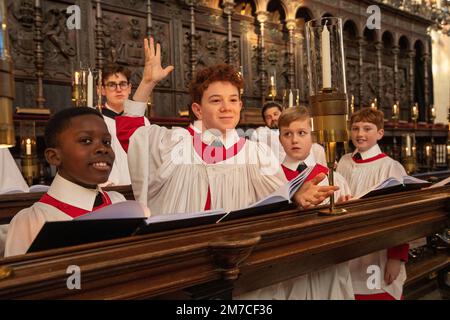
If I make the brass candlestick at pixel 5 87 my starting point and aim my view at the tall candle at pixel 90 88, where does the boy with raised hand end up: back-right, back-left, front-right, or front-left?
front-right

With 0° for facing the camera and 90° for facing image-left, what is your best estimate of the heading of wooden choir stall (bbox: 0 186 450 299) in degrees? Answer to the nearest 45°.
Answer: approximately 315°

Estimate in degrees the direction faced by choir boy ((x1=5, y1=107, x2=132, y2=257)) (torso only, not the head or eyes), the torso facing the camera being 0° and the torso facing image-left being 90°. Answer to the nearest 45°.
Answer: approximately 315°

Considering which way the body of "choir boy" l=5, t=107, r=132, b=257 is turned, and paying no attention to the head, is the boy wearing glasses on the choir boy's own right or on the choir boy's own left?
on the choir boy's own left

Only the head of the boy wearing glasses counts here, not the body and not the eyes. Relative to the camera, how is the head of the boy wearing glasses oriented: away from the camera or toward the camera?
toward the camera

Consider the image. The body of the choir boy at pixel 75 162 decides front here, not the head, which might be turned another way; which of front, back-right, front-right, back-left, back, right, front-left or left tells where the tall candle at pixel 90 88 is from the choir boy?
back-left

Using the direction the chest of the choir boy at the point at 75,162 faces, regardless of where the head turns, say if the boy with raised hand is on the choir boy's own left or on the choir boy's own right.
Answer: on the choir boy's own left

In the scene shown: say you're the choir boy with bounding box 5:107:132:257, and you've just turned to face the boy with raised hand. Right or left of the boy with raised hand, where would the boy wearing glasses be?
left

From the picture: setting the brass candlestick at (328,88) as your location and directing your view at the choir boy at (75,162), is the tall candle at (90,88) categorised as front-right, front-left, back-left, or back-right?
front-right

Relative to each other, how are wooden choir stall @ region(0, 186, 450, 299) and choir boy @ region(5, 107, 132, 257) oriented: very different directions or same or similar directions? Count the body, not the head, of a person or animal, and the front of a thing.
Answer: same or similar directions

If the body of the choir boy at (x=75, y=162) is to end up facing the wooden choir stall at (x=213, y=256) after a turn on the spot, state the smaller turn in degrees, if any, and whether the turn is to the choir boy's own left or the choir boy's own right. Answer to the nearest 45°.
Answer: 0° — they already face it

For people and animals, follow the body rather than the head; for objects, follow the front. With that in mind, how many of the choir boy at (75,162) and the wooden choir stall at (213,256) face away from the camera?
0

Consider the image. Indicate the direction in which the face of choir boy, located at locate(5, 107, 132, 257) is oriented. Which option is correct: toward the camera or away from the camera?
toward the camera

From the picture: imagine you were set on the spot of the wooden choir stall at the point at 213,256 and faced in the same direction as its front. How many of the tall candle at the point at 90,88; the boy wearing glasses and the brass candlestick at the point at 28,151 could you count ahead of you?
0
